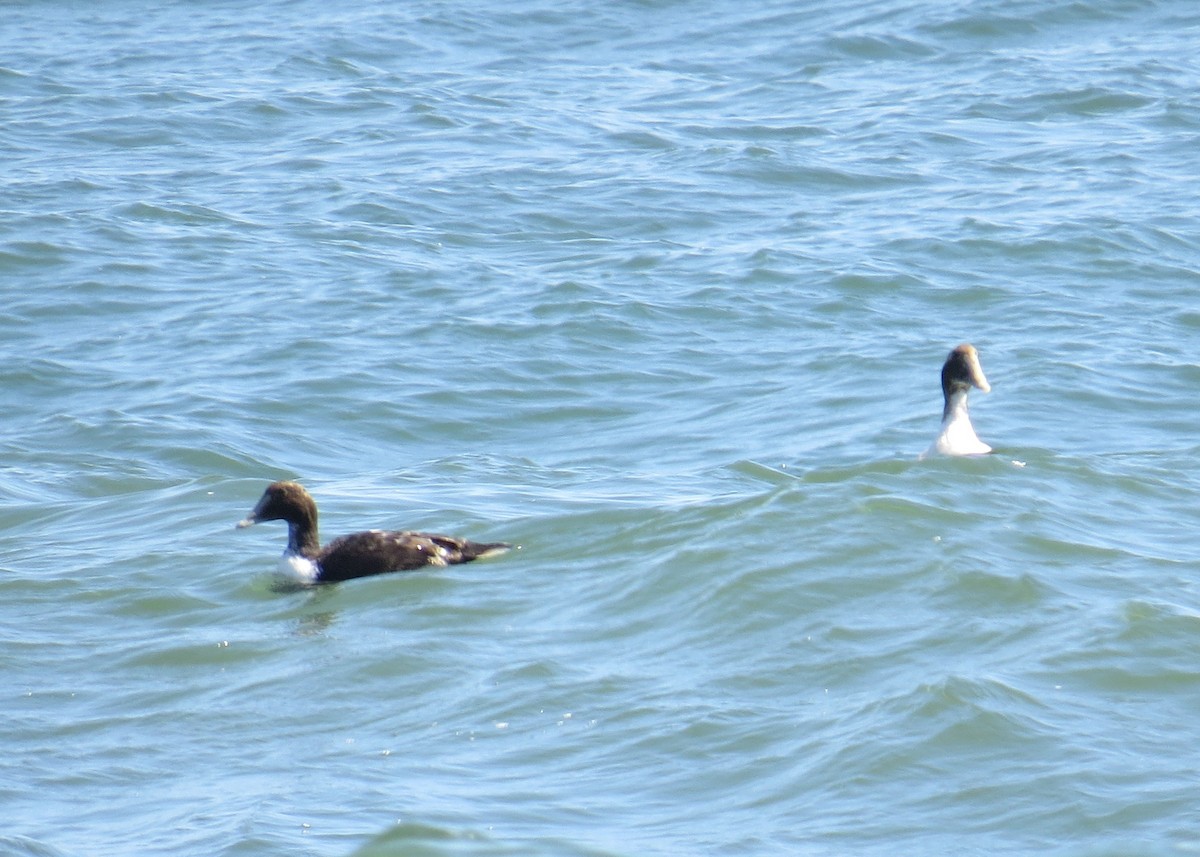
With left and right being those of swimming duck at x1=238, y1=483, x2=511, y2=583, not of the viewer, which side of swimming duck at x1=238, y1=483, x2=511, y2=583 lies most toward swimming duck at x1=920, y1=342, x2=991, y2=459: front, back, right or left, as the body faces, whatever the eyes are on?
back

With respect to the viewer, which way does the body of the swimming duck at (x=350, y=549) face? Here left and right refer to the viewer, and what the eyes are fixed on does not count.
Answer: facing to the left of the viewer

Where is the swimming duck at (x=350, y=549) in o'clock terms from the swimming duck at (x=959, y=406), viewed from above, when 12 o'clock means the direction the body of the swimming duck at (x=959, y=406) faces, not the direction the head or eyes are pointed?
the swimming duck at (x=350, y=549) is roughly at 3 o'clock from the swimming duck at (x=959, y=406).

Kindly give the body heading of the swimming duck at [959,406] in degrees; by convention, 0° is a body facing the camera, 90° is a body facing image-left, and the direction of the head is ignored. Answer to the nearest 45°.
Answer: approximately 315°

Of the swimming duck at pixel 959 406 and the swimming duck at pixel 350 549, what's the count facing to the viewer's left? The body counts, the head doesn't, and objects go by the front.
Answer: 1

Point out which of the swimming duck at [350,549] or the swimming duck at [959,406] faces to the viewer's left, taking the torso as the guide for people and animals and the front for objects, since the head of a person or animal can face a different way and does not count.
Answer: the swimming duck at [350,549]
